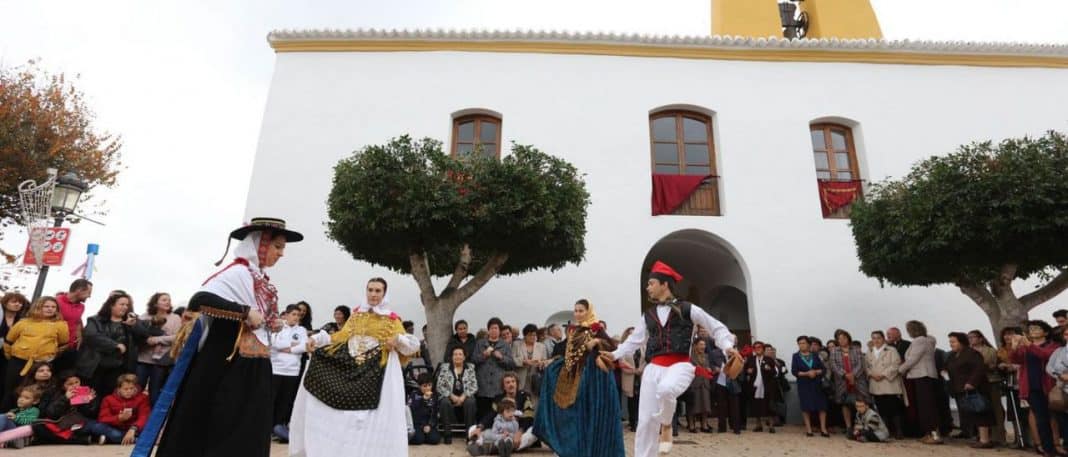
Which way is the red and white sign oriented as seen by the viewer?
toward the camera

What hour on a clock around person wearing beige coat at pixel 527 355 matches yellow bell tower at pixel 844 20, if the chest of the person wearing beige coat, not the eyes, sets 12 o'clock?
The yellow bell tower is roughly at 8 o'clock from the person wearing beige coat.

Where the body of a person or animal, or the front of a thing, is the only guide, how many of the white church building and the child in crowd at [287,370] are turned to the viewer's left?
0

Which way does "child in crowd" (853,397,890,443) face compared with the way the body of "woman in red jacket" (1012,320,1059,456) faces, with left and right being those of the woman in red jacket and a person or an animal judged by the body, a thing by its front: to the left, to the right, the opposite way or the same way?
the same way

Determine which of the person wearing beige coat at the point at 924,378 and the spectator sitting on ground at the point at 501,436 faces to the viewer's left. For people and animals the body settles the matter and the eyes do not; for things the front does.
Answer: the person wearing beige coat

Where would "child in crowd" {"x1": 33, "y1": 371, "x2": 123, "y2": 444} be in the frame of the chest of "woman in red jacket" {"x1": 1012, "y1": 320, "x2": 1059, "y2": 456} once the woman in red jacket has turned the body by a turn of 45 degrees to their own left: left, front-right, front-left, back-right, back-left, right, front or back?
front-right

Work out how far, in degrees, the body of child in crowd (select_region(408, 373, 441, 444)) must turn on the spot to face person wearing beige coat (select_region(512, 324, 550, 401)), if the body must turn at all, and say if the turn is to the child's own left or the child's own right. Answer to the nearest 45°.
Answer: approximately 135° to the child's own left

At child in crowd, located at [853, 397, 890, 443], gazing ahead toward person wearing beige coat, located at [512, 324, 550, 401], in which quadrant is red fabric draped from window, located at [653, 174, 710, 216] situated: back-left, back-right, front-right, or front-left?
front-right

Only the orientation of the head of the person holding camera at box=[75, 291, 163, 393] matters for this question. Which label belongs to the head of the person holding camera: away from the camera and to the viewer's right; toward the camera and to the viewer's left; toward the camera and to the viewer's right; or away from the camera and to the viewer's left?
toward the camera and to the viewer's right

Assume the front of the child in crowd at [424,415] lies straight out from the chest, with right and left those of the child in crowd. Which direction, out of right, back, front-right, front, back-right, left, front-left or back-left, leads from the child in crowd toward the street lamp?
right

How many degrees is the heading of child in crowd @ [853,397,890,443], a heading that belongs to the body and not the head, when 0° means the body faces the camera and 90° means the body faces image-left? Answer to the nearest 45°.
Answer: approximately 45°
